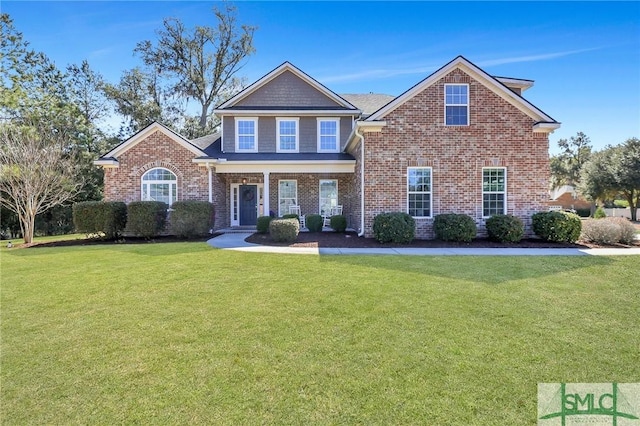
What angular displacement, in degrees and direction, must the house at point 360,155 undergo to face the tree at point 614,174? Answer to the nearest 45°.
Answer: approximately 135° to its left

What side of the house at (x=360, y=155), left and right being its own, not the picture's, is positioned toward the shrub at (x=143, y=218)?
right

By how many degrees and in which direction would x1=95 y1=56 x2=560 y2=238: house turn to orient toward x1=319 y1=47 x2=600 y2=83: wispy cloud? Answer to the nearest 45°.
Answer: approximately 135° to its left

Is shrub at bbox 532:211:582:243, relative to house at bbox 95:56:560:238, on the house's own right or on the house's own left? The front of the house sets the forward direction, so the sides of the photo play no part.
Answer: on the house's own left

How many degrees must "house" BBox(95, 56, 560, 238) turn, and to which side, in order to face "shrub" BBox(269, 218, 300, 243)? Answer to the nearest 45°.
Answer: approximately 45° to its right

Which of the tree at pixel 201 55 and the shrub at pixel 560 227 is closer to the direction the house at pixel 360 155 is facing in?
the shrub

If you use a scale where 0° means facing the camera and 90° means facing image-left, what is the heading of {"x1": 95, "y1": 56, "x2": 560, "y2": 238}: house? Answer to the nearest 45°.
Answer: approximately 0°
